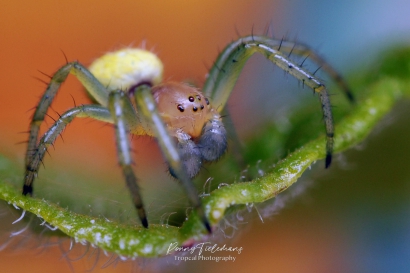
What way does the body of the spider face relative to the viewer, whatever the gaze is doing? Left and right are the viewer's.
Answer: facing the viewer and to the right of the viewer
